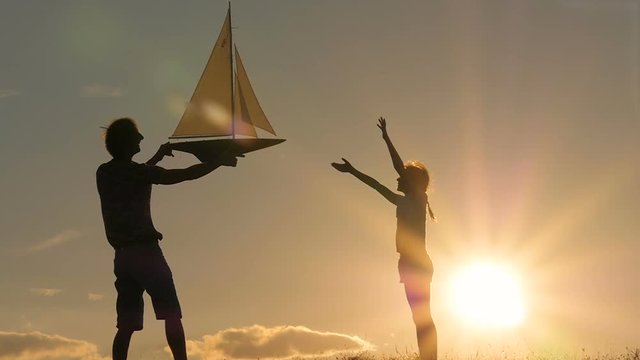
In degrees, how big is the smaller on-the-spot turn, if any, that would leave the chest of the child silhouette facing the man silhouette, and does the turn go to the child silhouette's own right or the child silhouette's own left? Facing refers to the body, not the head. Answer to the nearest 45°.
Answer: approximately 45° to the child silhouette's own left

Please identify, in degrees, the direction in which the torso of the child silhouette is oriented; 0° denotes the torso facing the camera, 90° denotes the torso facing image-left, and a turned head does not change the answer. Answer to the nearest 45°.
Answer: approximately 90°
